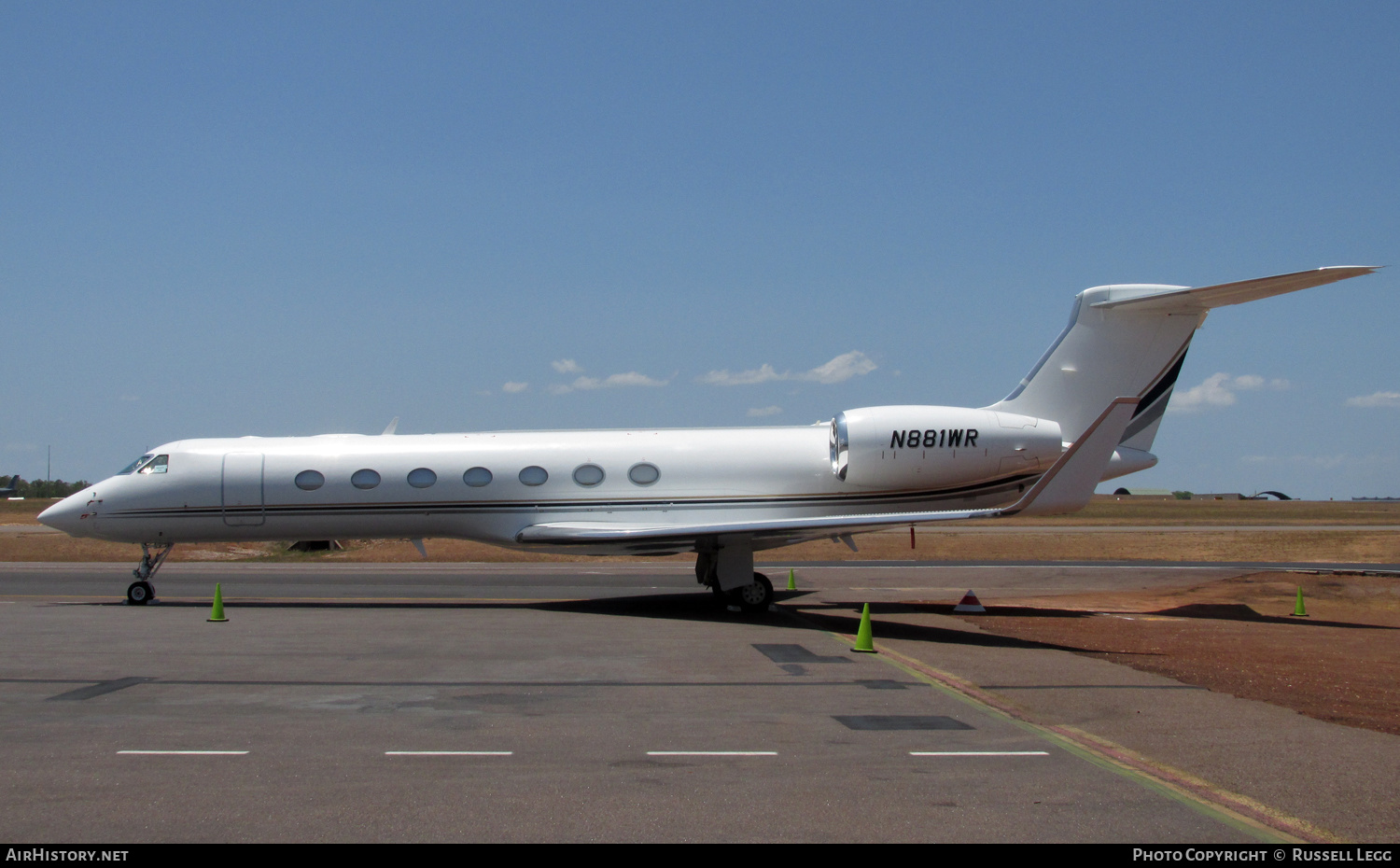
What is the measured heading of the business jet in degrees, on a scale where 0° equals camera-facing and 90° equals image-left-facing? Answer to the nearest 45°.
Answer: approximately 90°

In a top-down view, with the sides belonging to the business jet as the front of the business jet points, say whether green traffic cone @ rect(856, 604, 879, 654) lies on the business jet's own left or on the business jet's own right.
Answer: on the business jet's own left
